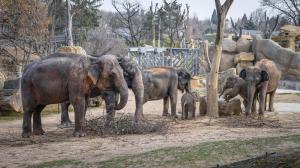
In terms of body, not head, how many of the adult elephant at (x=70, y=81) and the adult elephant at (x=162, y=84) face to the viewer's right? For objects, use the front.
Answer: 2

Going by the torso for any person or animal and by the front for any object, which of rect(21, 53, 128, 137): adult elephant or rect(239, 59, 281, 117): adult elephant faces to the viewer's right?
rect(21, 53, 128, 137): adult elephant

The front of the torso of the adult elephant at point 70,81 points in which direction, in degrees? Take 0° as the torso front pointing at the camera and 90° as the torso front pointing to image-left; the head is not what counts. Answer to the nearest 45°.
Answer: approximately 270°

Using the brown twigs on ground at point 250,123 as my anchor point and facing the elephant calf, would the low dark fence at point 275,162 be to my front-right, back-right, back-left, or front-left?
back-left

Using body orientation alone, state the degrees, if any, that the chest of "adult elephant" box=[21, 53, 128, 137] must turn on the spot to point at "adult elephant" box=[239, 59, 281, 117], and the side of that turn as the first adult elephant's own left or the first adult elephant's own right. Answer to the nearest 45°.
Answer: approximately 45° to the first adult elephant's own left

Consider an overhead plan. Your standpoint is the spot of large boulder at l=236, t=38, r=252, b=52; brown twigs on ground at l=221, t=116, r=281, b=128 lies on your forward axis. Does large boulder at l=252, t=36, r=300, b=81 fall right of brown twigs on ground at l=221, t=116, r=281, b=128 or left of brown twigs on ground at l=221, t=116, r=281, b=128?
left

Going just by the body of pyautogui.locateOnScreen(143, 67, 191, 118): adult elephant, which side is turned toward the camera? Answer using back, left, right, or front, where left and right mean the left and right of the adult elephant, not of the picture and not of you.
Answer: right

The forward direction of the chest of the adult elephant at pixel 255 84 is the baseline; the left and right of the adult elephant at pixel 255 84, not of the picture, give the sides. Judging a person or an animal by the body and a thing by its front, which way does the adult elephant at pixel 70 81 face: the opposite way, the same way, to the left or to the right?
to the left

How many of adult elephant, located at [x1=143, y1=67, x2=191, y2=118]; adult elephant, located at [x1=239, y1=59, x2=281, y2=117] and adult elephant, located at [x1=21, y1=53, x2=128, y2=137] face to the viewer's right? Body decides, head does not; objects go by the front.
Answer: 2

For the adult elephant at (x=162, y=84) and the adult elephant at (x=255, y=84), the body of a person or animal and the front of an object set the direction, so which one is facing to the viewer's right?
the adult elephant at (x=162, y=84)
